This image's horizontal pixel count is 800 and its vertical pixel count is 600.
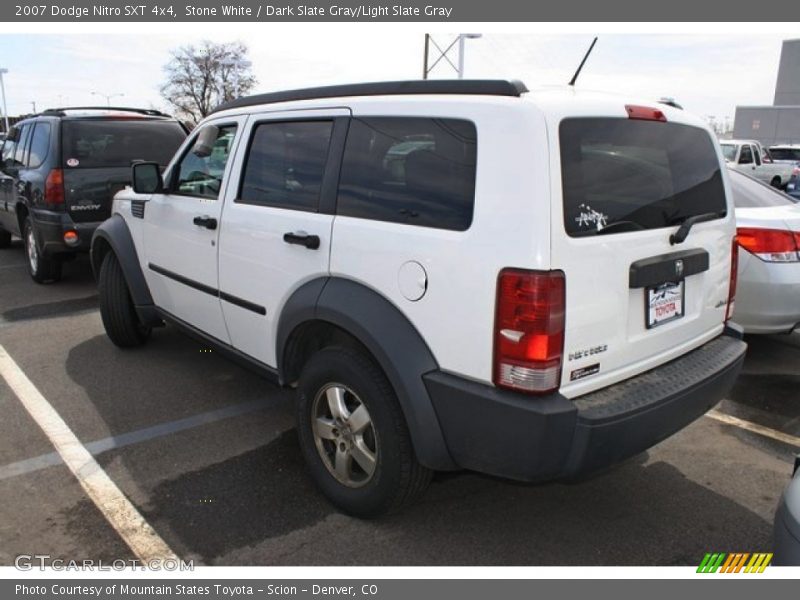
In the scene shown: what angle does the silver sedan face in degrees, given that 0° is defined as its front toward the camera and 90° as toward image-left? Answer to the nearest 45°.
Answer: approximately 135°

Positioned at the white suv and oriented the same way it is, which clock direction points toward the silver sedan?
The silver sedan is roughly at 3 o'clock from the white suv.

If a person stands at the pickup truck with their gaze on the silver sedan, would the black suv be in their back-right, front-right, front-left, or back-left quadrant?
front-right

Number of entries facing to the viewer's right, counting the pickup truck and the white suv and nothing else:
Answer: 0

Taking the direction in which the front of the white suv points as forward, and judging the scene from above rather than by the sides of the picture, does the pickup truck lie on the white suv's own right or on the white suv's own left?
on the white suv's own right

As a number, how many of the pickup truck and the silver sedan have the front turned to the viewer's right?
0

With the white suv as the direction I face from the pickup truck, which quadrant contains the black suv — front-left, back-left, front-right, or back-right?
front-right

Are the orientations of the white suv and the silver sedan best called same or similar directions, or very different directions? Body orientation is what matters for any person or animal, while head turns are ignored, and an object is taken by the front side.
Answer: same or similar directions

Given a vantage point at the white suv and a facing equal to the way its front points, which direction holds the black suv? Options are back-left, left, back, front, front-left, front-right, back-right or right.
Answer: front

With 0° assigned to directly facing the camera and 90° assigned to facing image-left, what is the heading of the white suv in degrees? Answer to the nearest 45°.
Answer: approximately 135°

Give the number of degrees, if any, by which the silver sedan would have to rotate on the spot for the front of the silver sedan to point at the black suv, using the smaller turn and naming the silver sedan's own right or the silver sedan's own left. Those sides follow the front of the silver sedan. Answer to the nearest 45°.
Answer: approximately 45° to the silver sedan's own left
